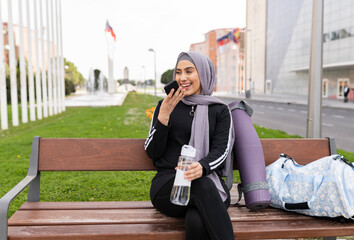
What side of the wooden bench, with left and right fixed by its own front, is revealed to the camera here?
front

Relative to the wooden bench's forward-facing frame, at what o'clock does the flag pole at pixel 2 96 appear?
The flag pole is roughly at 5 o'clock from the wooden bench.

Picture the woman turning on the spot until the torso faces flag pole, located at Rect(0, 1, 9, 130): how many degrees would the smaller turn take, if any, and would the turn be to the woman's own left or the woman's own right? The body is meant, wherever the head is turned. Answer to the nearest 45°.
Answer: approximately 135° to the woman's own right

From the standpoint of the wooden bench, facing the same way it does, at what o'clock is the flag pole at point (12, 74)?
The flag pole is roughly at 5 o'clock from the wooden bench.

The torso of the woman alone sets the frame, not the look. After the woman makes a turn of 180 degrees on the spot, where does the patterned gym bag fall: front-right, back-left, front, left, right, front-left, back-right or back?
right

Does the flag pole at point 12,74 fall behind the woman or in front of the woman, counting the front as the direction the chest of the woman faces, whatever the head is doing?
behind

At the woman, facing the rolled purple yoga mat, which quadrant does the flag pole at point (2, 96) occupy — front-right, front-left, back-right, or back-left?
back-left

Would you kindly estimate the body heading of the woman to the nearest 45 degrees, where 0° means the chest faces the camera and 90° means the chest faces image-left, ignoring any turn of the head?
approximately 0°
